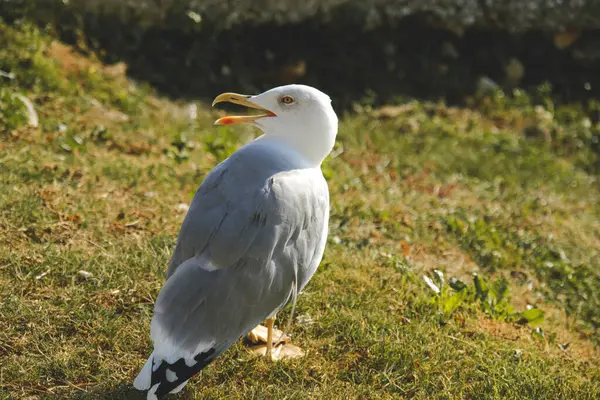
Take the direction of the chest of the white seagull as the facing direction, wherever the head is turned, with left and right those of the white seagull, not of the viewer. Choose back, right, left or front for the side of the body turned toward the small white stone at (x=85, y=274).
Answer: left

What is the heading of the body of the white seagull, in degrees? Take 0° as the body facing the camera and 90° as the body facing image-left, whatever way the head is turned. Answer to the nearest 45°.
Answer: approximately 225°
